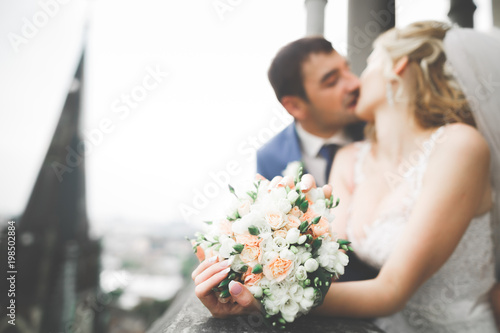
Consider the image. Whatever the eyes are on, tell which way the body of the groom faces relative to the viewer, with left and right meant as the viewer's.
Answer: facing the viewer and to the right of the viewer

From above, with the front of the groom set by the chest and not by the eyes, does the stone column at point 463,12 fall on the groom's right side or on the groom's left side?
on the groom's left side

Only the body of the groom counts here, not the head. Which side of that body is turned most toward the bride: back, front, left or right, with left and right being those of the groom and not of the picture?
front

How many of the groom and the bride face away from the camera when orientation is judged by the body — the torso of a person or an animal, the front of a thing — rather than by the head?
0

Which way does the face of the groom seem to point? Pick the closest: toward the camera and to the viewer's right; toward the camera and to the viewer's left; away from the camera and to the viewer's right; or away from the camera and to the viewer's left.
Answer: toward the camera and to the viewer's right

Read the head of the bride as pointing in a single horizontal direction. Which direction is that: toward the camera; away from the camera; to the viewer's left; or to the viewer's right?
to the viewer's left

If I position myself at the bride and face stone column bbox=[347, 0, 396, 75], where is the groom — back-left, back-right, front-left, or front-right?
front-left

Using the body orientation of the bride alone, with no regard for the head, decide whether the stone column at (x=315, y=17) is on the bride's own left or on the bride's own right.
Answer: on the bride's own right

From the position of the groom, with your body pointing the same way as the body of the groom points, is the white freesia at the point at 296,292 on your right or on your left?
on your right

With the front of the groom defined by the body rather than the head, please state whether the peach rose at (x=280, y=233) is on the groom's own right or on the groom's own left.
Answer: on the groom's own right
